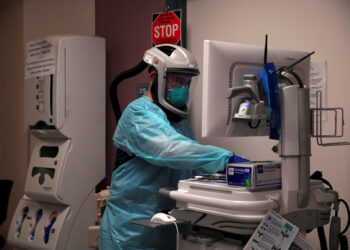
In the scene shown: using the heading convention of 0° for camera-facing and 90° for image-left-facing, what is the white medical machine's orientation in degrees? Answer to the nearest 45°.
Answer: approximately 90°

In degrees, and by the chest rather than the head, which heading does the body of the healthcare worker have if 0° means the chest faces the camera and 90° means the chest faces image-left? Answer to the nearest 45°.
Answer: approximately 270°

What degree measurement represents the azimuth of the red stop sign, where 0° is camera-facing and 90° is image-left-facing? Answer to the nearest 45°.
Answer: approximately 0°

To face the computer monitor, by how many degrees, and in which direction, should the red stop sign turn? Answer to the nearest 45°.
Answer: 0° — it already faces it

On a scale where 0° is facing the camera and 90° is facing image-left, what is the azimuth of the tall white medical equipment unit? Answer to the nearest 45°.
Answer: approximately 45°

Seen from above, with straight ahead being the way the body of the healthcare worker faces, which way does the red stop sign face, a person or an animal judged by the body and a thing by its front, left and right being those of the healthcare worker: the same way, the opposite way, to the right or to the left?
to the right

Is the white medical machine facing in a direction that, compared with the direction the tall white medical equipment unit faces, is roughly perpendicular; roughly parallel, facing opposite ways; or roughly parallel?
roughly perpendicular

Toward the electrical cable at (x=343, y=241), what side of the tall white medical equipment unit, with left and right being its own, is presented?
left
